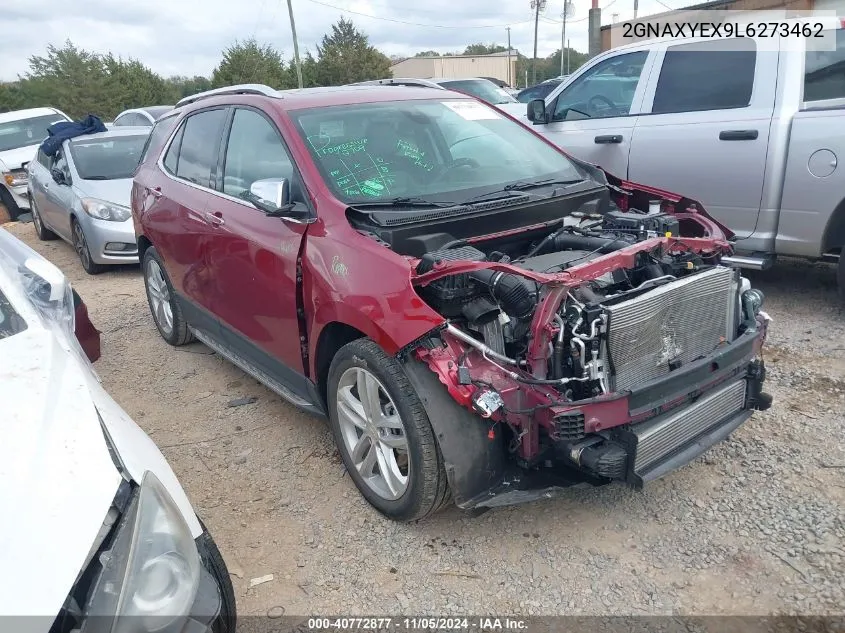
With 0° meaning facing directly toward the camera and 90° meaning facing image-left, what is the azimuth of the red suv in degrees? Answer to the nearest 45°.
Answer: approximately 315°

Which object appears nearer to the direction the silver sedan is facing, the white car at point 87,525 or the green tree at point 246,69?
the white car

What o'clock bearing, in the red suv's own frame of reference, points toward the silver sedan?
The silver sedan is roughly at 6 o'clock from the red suv.

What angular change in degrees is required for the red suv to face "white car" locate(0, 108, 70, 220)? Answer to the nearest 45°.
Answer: approximately 180°

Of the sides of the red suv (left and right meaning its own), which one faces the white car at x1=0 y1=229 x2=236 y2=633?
right

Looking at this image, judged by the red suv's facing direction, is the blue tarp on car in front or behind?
behind

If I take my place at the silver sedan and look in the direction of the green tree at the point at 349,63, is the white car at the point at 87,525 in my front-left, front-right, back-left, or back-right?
back-right

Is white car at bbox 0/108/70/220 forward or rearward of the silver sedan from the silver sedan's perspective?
rearward

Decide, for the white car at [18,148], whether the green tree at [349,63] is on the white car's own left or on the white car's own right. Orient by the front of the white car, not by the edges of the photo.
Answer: on the white car's own left

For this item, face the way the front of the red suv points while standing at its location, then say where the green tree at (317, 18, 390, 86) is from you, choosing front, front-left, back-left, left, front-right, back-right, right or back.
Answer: back-left

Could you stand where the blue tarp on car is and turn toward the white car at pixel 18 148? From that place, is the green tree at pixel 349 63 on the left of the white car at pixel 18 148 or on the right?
right

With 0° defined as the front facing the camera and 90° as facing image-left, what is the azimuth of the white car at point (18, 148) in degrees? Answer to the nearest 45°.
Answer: approximately 315°
